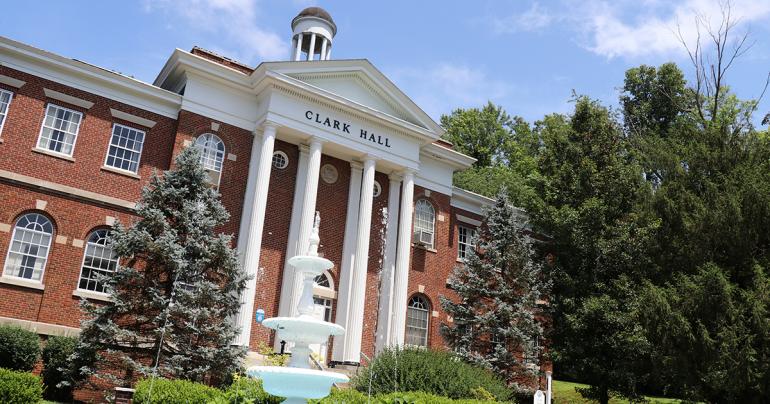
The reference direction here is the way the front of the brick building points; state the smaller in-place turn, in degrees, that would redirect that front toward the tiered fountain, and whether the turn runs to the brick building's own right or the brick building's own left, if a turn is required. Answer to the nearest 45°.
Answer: approximately 45° to the brick building's own right

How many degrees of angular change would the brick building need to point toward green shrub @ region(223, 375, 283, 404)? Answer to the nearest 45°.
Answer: approximately 45° to its right

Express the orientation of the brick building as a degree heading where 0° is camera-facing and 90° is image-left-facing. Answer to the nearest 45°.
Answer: approximately 315°

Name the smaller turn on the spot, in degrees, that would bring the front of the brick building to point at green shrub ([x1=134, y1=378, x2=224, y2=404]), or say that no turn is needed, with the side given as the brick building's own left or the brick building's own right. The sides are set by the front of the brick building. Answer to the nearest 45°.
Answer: approximately 45° to the brick building's own right

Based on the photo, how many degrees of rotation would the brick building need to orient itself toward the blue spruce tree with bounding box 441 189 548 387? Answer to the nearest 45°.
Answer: approximately 45° to its left

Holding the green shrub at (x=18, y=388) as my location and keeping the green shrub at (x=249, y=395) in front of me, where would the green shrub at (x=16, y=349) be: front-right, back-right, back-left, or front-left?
back-left

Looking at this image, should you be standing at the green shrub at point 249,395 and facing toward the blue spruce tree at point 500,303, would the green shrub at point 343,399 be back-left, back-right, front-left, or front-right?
front-right
